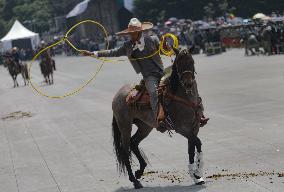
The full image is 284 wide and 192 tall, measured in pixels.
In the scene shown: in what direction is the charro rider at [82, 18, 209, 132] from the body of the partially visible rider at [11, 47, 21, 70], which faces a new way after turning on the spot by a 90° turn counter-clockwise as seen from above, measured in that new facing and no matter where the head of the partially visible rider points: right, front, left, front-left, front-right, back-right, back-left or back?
front-right

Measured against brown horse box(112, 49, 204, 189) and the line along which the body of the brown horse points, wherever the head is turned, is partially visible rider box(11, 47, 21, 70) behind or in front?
behind

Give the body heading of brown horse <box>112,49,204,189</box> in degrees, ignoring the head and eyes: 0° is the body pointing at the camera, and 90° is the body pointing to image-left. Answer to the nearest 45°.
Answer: approximately 315°

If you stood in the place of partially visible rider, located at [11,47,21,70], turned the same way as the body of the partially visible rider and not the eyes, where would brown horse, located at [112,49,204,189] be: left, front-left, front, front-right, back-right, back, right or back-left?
front-left

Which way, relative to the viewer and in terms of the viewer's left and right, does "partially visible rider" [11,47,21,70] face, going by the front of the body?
facing the viewer and to the left of the viewer

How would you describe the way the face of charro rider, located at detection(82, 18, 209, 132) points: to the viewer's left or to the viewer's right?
to the viewer's left

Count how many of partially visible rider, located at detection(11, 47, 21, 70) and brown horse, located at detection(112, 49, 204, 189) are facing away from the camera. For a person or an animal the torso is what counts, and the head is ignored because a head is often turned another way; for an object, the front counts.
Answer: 0

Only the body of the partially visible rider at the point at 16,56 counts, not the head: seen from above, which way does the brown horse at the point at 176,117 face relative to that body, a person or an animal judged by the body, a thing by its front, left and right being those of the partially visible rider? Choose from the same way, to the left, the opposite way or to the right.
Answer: to the left
